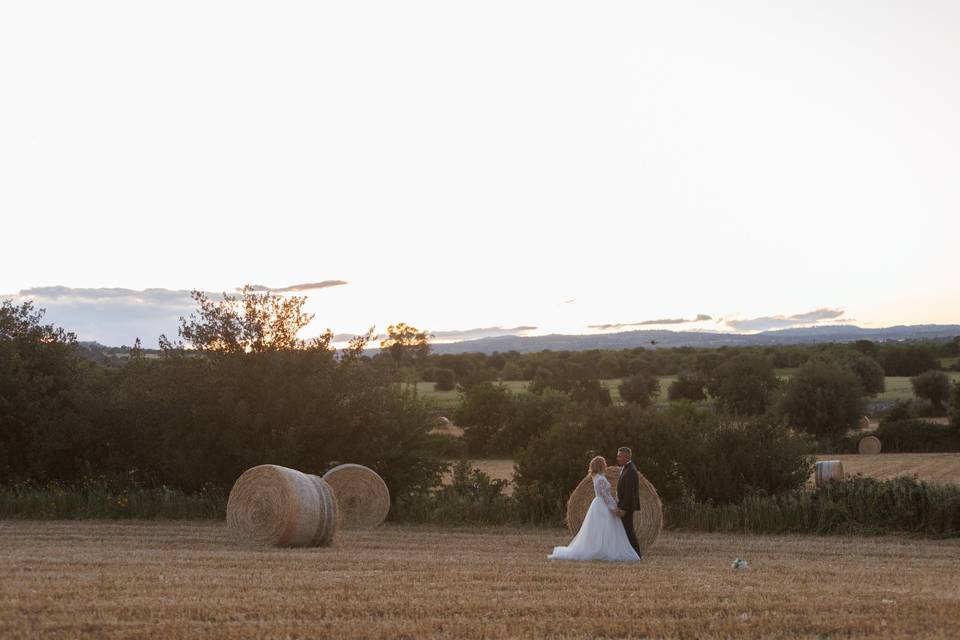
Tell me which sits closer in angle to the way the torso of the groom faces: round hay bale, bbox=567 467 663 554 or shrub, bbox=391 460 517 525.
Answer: the shrub

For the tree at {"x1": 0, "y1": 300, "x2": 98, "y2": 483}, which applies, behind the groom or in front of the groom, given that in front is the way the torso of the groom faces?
in front

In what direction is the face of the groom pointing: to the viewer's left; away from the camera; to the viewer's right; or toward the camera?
to the viewer's left

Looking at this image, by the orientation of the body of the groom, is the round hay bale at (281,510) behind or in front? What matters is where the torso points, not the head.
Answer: in front

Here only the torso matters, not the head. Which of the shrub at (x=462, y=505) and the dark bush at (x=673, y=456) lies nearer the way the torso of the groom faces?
the shrub

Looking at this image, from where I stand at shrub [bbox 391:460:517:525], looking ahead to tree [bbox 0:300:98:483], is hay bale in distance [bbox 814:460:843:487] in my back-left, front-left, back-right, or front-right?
back-right

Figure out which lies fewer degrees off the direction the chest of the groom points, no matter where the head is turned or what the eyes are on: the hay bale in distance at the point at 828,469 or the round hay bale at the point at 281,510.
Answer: the round hay bale

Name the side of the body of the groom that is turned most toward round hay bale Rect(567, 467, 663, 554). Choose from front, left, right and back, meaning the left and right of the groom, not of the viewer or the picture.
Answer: right

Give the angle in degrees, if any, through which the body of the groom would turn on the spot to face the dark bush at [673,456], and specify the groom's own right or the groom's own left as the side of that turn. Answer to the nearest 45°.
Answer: approximately 90° to the groom's own right

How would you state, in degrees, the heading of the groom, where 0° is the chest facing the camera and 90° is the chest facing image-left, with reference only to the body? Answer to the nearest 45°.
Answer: approximately 90°

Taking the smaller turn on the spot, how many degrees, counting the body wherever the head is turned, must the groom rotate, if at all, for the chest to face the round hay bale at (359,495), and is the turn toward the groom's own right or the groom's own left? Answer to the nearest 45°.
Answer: approximately 45° to the groom's own right
